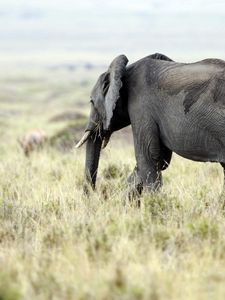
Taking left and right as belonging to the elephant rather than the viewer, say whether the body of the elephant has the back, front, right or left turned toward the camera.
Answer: left

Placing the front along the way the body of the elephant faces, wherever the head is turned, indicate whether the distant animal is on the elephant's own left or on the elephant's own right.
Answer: on the elephant's own right
